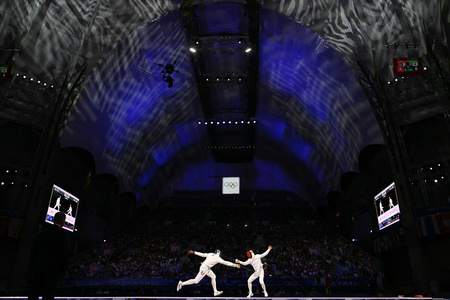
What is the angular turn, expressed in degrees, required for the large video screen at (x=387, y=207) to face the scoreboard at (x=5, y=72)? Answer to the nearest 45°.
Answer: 0° — it already faces it

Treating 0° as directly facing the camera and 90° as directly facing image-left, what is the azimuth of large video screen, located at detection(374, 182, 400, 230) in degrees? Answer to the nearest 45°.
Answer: approximately 45°

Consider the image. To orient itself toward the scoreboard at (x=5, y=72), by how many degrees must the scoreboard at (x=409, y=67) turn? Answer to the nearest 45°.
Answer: approximately 45° to its right

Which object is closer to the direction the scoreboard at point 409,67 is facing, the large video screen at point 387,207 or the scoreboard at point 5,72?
the scoreboard
